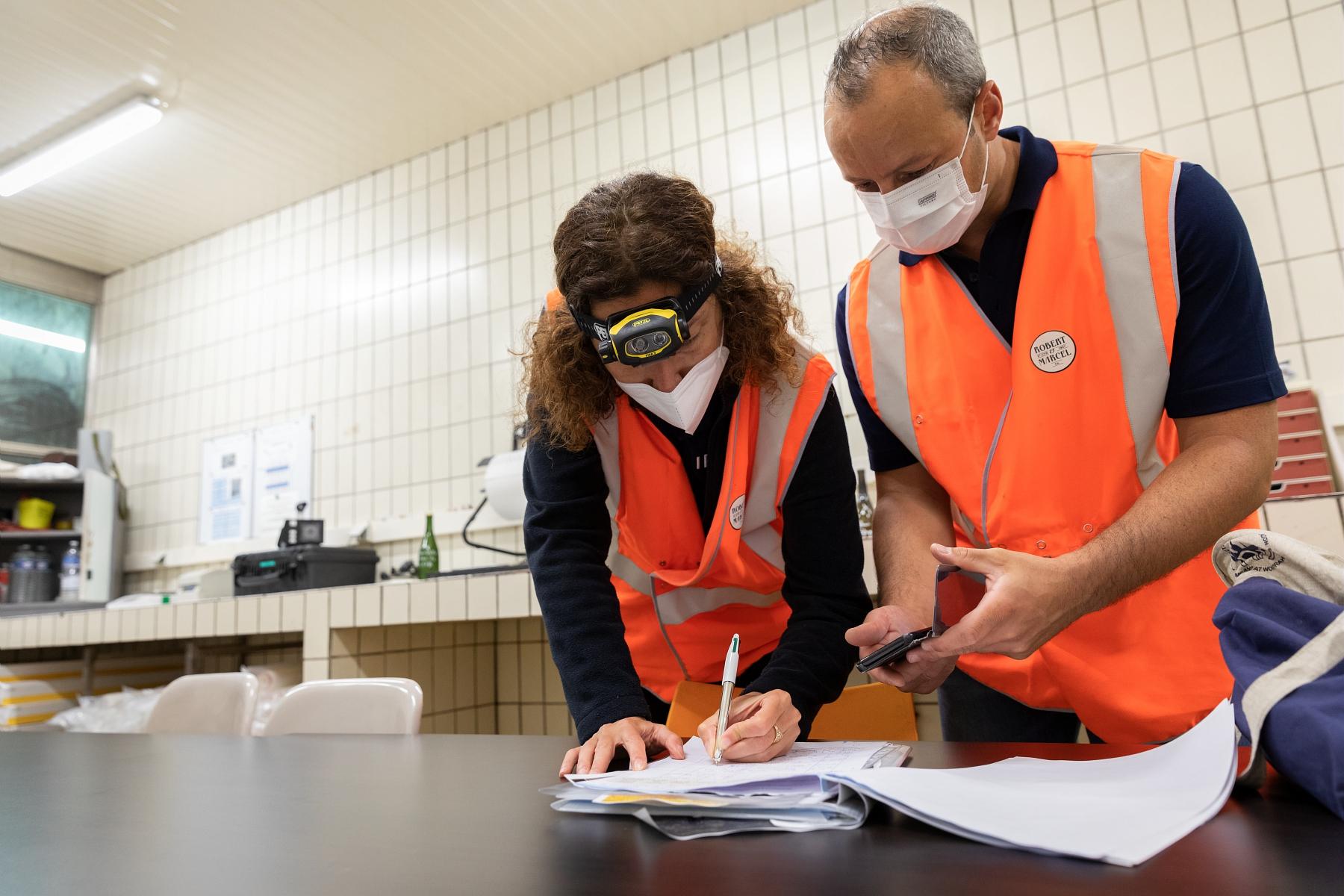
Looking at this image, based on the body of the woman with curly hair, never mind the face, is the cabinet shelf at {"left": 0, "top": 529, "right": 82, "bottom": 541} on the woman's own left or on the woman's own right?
on the woman's own right

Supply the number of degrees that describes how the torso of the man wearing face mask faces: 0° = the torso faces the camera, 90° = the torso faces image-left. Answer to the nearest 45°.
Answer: approximately 45°

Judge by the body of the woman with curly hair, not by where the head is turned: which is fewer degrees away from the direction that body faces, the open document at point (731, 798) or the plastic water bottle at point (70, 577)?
the open document

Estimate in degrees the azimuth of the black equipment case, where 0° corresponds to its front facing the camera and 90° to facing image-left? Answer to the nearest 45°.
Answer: approximately 45°

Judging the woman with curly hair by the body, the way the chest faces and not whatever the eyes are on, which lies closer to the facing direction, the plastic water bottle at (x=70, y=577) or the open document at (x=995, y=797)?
the open document

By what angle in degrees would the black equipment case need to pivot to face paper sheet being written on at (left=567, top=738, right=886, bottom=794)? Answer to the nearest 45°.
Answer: approximately 45° to its left

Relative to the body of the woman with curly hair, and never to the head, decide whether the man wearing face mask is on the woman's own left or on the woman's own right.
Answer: on the woman's own left

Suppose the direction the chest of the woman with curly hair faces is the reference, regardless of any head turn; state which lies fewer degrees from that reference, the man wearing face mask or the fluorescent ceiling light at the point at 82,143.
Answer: the man wearing face mask

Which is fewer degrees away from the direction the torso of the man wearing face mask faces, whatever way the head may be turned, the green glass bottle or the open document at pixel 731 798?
the open document

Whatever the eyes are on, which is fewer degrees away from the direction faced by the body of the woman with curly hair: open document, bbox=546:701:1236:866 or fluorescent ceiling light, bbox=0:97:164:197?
the open document
